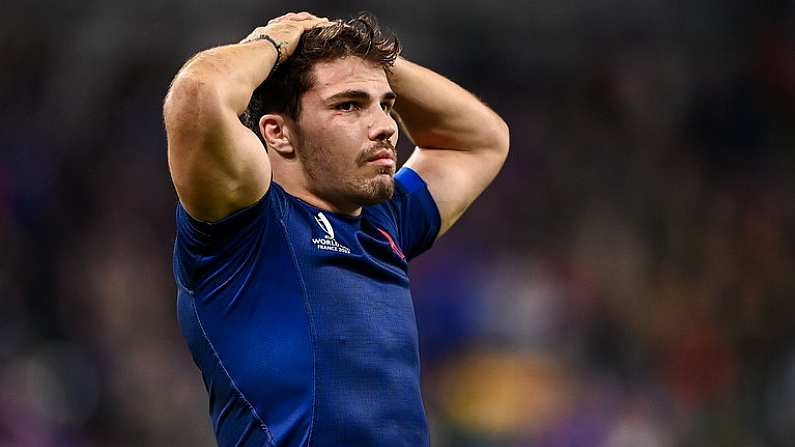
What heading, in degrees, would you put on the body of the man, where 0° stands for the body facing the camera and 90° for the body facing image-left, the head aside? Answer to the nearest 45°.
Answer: approximately 315°
